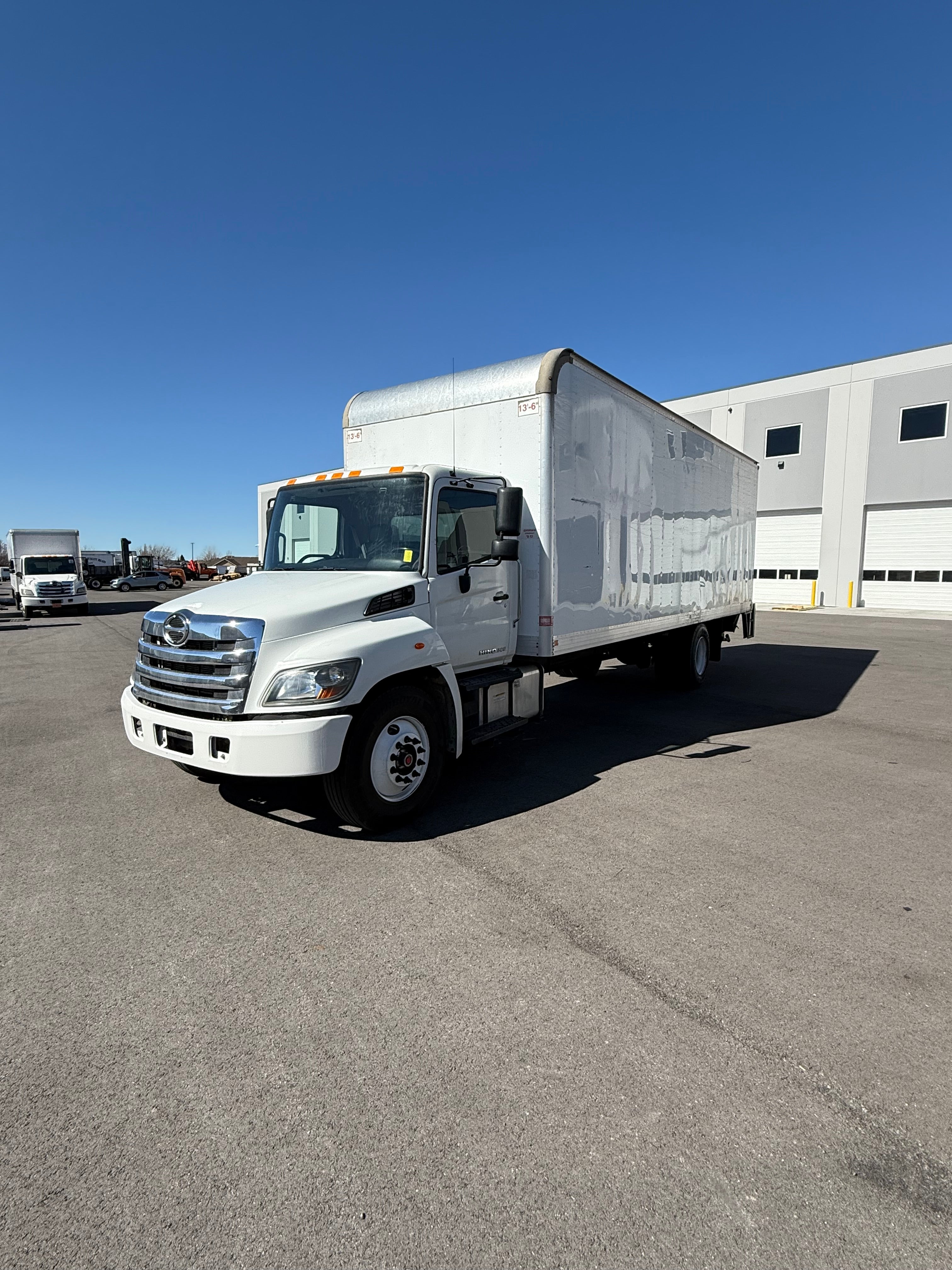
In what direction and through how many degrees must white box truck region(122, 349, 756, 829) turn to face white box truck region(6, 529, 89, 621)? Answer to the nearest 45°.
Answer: approximately 90° to its right

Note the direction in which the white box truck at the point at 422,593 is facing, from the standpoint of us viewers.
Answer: facing the viewer and to the left of the viewer

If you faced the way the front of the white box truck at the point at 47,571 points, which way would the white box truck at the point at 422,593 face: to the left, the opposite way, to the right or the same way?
to the right

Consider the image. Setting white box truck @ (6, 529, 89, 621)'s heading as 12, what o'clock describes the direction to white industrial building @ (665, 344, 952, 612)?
The white industrial building is roughly at 10 o'clock from the white box truck.

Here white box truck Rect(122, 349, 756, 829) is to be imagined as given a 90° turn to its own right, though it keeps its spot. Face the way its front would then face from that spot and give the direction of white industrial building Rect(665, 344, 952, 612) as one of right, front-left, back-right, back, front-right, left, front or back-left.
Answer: right

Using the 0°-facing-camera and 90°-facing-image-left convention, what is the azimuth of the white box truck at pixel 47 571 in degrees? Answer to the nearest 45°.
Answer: approximately 0°

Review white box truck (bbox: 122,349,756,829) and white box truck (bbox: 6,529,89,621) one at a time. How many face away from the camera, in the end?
0

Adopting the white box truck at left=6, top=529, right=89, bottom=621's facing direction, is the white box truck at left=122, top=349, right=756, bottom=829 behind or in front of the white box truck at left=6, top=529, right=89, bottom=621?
in front
